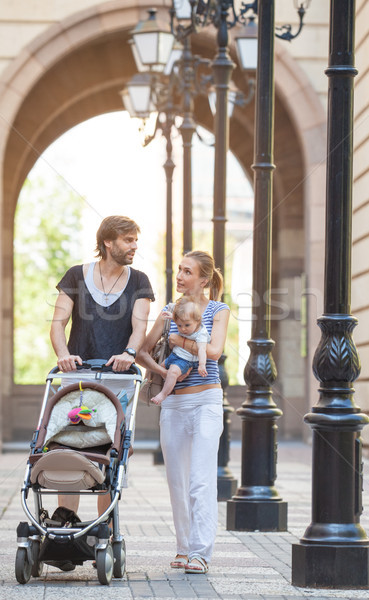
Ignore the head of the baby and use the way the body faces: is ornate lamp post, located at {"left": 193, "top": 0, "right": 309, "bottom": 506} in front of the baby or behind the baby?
behind

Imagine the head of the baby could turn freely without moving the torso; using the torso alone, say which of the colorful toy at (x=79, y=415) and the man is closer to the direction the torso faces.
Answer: the colorful toy

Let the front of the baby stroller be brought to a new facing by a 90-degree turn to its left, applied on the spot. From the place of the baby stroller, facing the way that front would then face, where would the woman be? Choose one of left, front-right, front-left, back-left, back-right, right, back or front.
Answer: front-left

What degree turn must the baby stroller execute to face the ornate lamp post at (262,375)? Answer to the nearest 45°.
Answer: approximately 135° to its left

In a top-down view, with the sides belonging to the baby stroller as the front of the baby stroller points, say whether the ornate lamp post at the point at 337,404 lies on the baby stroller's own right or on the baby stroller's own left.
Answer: on the baby stroller's own left

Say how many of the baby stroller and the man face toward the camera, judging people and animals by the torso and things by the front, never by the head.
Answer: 2

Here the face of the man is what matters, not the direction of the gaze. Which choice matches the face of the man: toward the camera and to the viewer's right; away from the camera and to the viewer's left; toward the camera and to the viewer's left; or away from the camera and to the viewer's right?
toward the camera and to the viewer's right

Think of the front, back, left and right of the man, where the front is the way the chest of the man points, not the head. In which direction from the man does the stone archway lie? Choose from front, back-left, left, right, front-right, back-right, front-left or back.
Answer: back
